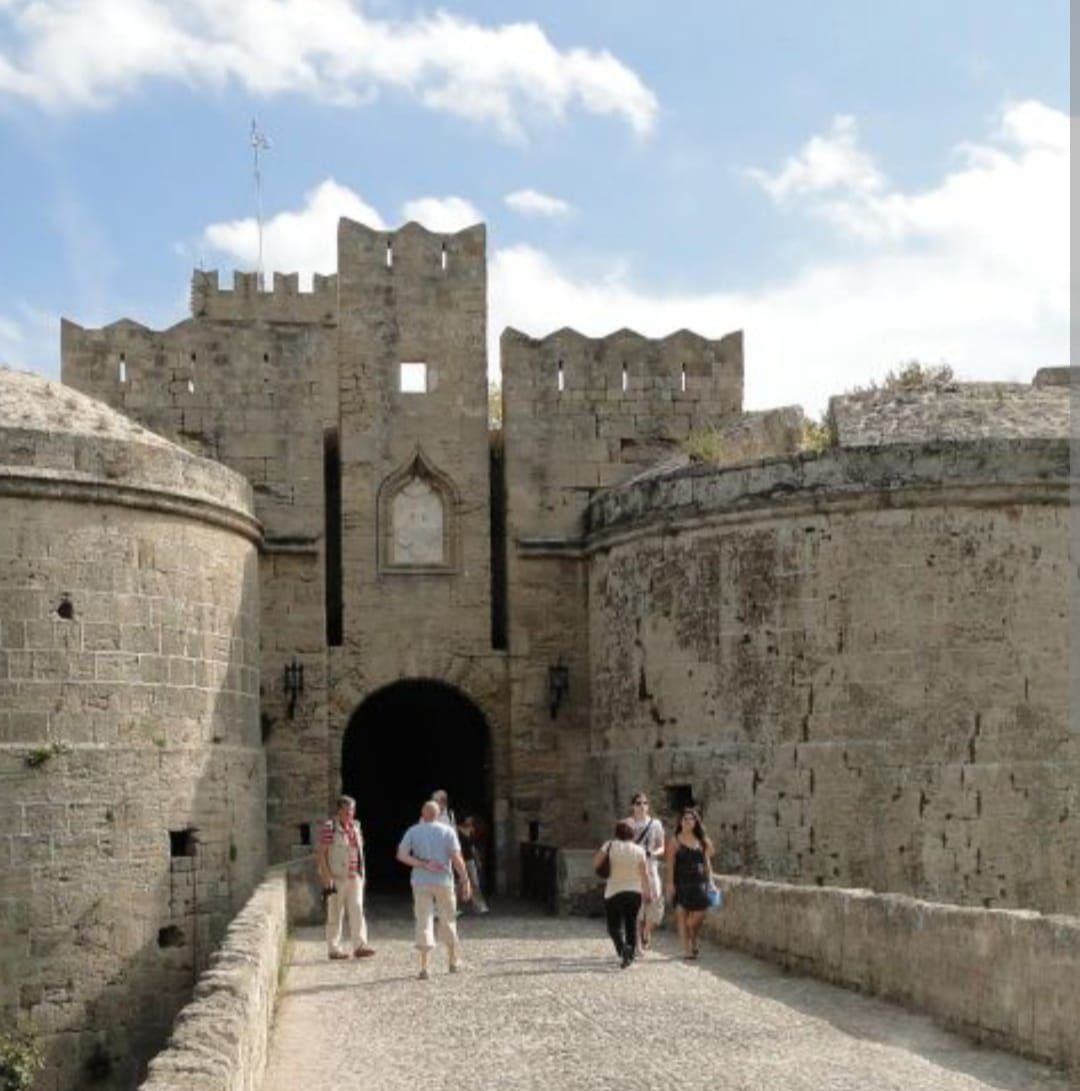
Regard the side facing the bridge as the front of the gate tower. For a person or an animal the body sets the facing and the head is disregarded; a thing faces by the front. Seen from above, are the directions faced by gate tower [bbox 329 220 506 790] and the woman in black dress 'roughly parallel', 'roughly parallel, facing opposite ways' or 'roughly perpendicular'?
roughly parallel

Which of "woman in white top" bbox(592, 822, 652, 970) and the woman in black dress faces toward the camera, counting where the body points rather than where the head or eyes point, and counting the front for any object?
the woman in black dress

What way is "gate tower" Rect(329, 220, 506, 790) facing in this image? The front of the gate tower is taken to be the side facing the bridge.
toward the camera

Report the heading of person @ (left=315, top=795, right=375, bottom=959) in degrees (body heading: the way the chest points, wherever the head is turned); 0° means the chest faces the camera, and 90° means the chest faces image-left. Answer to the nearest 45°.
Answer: approximately 315°

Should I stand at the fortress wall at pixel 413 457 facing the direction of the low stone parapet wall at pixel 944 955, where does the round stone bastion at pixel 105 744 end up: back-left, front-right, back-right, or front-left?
front-right

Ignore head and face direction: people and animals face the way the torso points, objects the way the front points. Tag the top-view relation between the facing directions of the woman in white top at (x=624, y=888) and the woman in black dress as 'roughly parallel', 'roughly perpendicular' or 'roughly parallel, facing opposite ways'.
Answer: roughly parallel, facing opposite ways

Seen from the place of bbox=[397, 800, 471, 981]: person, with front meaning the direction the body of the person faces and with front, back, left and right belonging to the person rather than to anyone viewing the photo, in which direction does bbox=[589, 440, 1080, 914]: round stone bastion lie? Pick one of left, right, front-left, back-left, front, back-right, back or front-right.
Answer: front-right

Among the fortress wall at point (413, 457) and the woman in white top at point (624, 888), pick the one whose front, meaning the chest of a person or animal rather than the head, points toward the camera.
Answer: the fortress wall

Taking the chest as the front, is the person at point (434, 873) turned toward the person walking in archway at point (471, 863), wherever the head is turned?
yes

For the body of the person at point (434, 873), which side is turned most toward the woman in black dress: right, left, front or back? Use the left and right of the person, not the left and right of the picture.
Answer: right

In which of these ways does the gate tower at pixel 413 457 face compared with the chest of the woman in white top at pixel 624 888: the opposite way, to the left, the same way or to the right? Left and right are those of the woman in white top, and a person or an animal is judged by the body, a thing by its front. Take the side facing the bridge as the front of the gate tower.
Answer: the opposite way

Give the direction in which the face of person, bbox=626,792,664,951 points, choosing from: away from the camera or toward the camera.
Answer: toward the camera

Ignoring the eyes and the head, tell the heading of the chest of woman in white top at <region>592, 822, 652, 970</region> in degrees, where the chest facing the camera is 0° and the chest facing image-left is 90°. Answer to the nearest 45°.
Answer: approximately 180°
